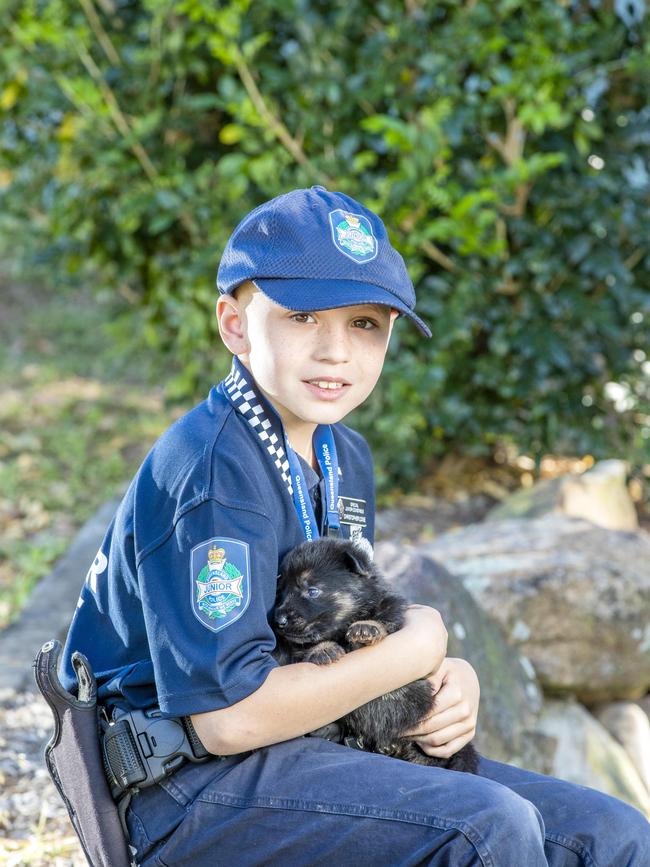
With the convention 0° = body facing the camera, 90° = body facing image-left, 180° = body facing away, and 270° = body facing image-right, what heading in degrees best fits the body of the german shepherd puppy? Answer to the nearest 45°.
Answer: approximately 45°

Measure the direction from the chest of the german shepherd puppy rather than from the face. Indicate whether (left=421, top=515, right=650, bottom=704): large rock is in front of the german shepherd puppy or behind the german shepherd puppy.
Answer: behind

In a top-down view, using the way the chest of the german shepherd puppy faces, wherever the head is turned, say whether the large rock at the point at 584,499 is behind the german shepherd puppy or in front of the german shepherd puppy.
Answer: behind

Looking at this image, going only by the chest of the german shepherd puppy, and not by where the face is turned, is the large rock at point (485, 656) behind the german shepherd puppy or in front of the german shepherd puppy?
behind

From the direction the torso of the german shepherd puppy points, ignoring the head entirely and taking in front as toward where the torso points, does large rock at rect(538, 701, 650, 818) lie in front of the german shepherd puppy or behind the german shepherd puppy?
behind
